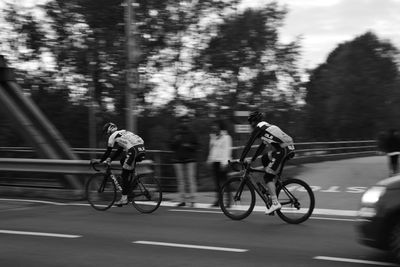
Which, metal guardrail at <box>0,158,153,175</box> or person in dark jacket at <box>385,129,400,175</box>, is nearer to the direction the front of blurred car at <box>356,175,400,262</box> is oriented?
the metal guardrail

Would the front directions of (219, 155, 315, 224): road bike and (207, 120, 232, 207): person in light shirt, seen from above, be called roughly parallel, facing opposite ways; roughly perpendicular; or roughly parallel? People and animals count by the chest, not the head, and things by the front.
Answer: roughly perpendicular

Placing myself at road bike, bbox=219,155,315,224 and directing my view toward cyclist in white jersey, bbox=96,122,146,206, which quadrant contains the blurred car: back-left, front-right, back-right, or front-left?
back-left

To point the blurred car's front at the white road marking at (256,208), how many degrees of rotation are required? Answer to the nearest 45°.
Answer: approximately 45° to its right

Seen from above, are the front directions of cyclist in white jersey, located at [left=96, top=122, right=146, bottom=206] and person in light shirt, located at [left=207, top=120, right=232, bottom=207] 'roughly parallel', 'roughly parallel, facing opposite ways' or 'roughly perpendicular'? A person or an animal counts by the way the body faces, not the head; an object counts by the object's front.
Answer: roughly perpendicular

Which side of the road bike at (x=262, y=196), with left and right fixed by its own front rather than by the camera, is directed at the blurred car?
back

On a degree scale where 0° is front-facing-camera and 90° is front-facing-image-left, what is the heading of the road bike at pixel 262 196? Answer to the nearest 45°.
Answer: approximately 135°

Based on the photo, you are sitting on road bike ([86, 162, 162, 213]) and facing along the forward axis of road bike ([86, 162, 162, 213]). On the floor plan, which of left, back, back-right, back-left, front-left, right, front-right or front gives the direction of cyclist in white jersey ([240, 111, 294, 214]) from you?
back

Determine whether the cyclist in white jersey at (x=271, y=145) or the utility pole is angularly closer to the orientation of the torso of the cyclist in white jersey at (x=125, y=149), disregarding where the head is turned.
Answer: the utility pole

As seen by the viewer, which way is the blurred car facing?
to the viewer's left
